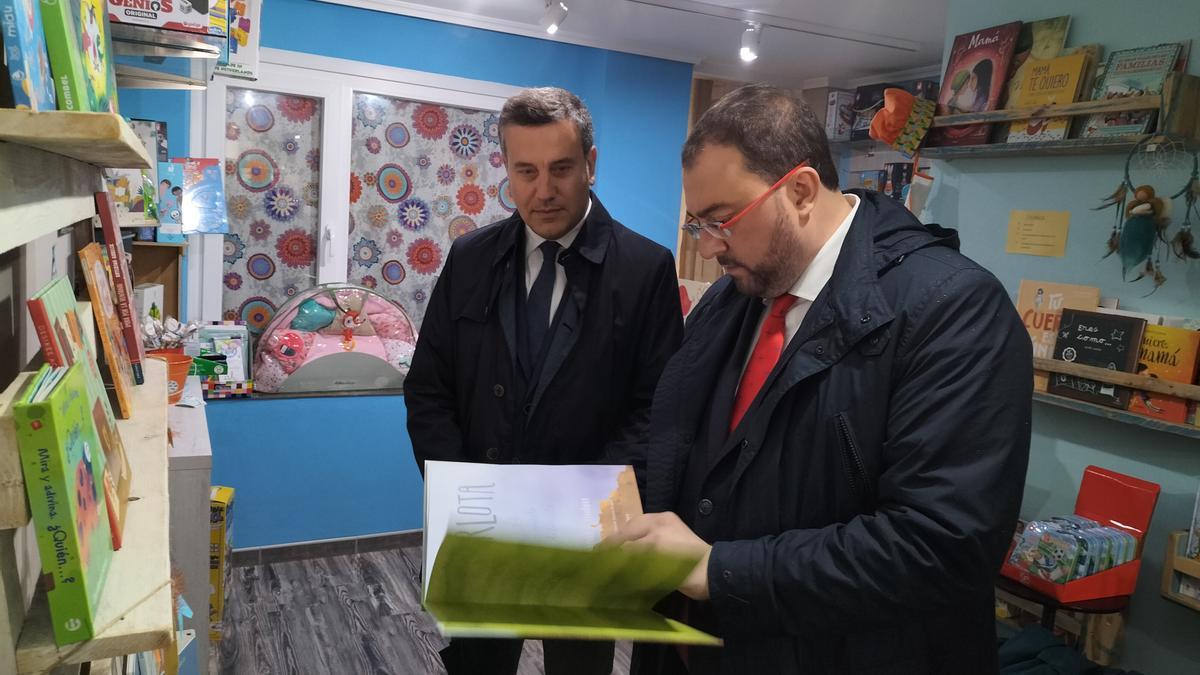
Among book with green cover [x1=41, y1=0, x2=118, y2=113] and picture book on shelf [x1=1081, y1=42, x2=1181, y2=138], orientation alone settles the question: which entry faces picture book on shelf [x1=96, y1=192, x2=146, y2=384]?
picture book on shelf [x1=1081, y1=42, x2=1181, y2=138]

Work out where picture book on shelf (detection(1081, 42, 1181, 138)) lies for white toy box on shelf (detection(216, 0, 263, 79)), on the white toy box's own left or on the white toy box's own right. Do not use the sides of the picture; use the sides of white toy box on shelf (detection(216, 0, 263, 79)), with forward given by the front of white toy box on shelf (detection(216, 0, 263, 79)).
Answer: on the white toy box's own left

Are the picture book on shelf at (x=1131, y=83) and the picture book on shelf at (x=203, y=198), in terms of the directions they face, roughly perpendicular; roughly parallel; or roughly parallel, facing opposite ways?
roughly perpendicular

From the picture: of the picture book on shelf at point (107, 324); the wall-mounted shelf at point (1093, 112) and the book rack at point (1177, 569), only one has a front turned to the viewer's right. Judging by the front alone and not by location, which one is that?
the picture book on shelf

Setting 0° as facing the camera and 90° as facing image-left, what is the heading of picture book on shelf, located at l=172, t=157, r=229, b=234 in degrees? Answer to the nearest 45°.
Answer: approximately 0°

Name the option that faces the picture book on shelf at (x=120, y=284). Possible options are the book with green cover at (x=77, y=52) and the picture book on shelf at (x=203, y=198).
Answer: the picture book on shelf at (x=203, y=198)

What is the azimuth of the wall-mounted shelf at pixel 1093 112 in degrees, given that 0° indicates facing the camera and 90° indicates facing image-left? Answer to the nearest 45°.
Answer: approximately 45°

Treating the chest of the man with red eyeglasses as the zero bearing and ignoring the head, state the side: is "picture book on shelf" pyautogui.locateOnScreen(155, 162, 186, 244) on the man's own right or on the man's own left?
on the man's own right

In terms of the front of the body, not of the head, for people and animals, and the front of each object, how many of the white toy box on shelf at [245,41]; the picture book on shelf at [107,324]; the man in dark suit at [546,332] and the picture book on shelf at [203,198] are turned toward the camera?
3

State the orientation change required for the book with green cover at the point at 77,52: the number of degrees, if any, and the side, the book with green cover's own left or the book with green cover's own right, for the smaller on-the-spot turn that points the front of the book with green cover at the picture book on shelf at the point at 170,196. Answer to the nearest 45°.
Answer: approximately 135° to the book with green cover's own left
